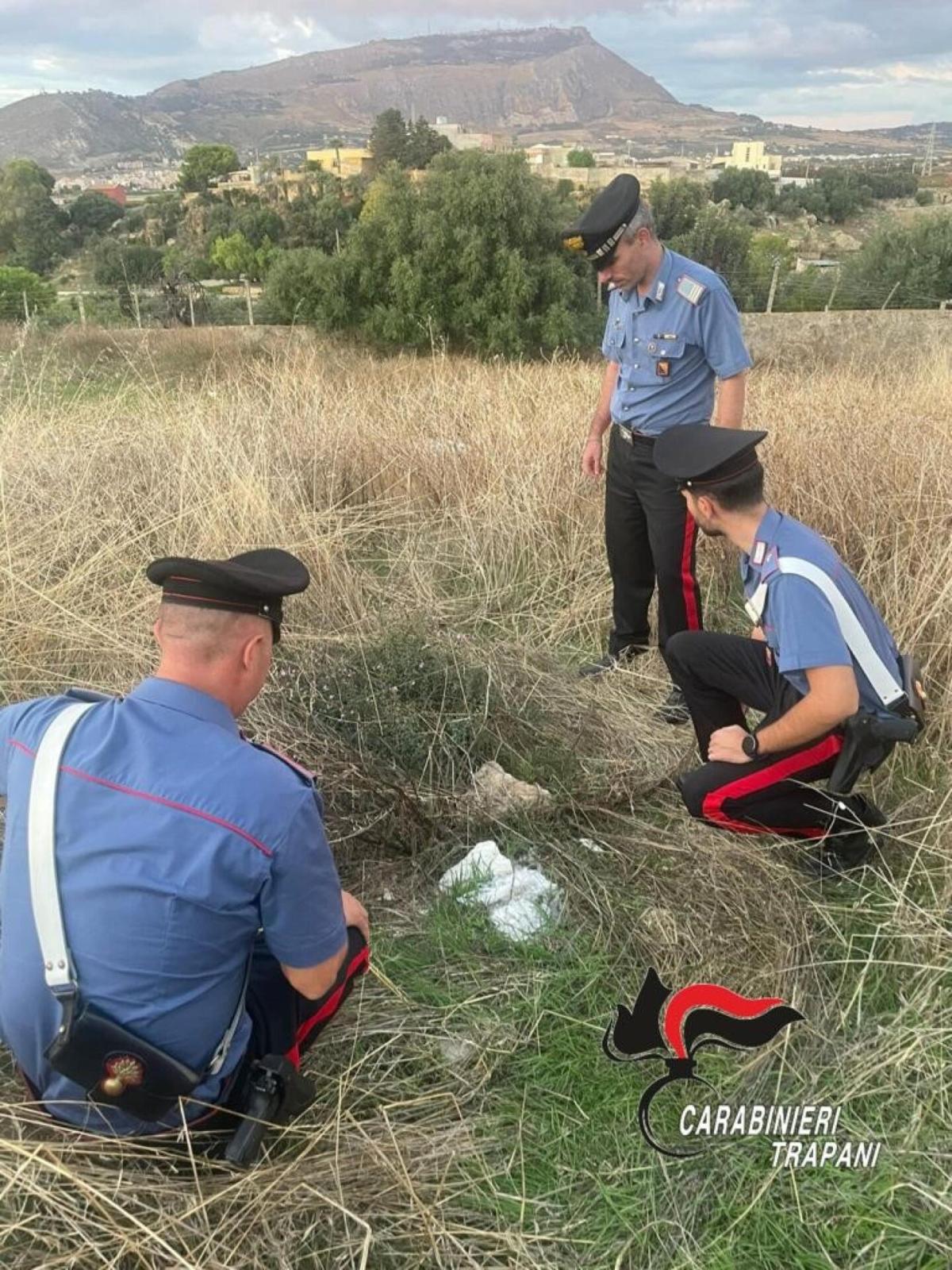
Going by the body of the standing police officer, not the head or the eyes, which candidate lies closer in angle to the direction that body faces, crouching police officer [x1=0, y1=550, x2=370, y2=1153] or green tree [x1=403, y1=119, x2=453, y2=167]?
the crouching police officer

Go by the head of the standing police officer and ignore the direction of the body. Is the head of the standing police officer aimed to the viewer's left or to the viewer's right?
to the viewer's left

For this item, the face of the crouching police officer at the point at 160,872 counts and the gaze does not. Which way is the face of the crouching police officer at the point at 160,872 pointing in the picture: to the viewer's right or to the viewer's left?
to the viewer's right

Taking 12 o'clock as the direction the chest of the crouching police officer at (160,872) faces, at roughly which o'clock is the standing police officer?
The standing police officer is roughly at 12 o'clock from the crouching police officer.

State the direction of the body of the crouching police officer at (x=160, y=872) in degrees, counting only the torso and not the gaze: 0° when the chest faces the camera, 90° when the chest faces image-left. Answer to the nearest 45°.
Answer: approximately 225°

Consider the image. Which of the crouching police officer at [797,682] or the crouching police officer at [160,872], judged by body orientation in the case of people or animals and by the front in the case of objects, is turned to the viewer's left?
the crouching police officer at [797,682]

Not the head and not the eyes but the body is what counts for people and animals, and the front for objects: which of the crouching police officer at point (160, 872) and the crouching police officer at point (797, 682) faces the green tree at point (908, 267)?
the crouching police officer at point (160, 872)

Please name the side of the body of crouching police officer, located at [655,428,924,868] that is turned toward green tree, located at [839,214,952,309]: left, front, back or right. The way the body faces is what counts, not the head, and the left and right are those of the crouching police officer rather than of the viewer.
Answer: right

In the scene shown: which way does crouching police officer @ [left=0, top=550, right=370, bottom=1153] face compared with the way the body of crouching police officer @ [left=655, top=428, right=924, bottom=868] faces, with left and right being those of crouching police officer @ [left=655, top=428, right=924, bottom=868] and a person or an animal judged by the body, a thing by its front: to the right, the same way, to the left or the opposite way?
to the right

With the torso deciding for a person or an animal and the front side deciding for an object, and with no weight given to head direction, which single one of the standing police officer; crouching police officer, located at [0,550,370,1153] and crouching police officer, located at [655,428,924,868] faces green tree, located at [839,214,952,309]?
crouching police officer, located at [0,550,370,1153]

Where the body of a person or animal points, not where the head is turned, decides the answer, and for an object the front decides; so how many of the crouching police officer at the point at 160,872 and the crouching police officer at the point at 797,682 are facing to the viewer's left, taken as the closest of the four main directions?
1

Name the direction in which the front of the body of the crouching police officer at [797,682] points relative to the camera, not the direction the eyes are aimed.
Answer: to the viewer's left
